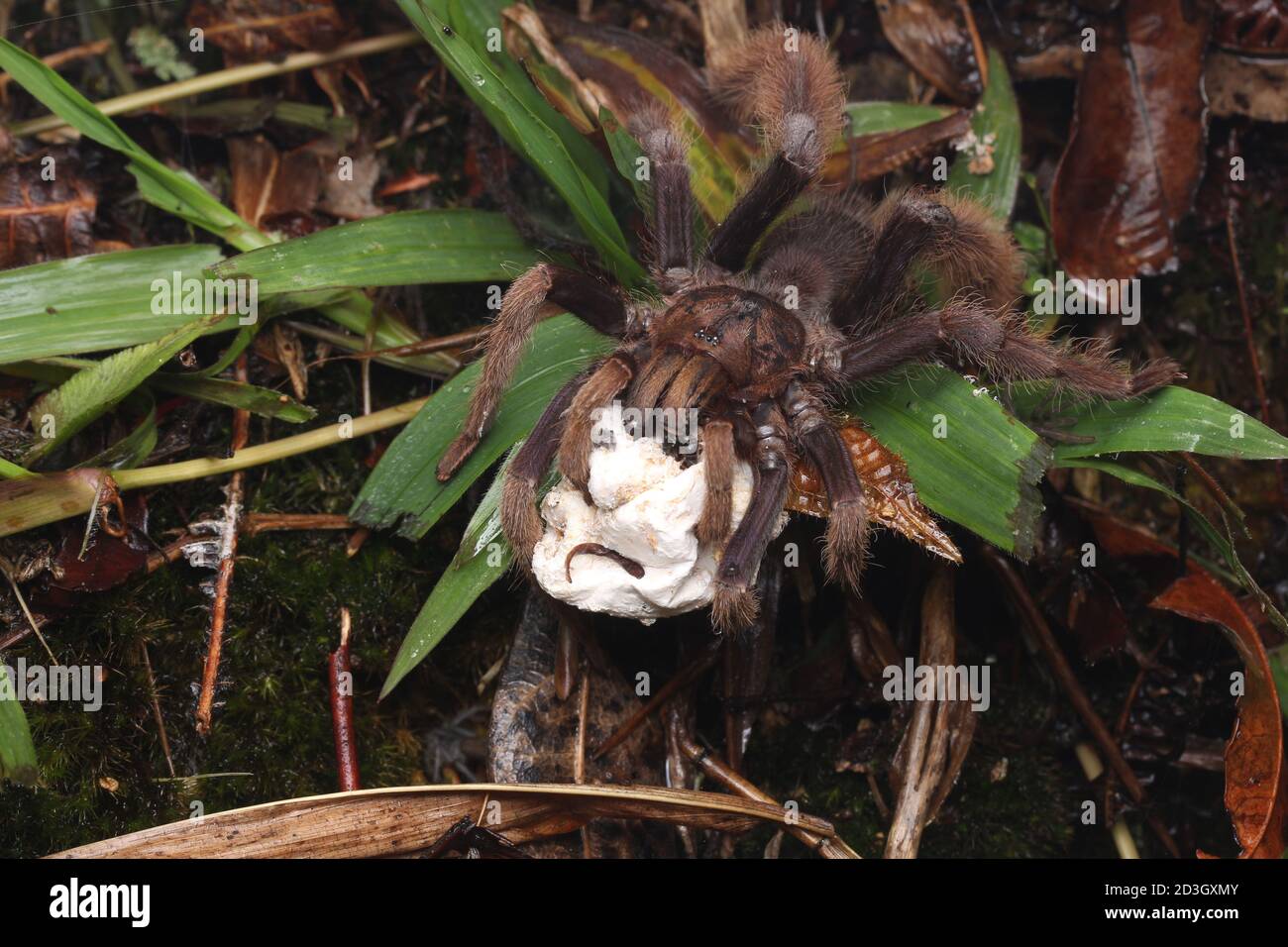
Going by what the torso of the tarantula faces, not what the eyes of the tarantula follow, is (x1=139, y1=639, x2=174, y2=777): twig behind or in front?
in front

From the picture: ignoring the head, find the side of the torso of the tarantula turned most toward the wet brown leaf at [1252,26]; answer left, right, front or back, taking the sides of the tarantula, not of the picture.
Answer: back

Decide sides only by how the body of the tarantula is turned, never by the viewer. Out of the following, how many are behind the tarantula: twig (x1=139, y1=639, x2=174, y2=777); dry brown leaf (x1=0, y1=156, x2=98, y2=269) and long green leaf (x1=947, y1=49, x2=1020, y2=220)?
1

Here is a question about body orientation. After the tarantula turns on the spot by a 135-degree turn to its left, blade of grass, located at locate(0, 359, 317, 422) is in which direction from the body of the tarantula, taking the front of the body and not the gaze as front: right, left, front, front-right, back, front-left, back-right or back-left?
back

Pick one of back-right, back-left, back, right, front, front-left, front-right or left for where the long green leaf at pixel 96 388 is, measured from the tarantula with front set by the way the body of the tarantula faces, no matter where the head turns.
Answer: front-right

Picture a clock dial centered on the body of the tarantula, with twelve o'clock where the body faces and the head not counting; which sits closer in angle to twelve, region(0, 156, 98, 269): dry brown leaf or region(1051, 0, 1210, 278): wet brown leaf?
the dry brown leaf

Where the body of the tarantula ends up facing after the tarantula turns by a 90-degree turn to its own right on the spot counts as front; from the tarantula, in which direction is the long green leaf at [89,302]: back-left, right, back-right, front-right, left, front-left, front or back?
front-left

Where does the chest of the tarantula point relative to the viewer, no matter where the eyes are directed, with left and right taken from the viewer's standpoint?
facing the viewer and to the left of the viewer

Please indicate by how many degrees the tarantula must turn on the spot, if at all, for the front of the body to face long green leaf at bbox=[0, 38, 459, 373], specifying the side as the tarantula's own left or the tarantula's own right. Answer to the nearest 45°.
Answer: approximately 45° to the tarantula's own right
